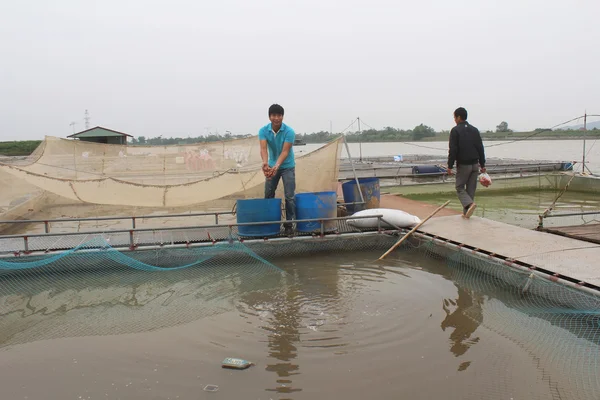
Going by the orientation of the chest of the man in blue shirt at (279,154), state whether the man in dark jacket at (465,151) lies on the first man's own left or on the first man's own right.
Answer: on the first man's own left

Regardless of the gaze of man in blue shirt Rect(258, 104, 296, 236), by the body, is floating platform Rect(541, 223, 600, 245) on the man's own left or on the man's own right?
on the man's own left

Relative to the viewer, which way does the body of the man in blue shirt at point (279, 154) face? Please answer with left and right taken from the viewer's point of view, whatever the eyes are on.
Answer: facing the viewer

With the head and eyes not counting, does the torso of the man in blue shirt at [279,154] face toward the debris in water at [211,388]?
yes

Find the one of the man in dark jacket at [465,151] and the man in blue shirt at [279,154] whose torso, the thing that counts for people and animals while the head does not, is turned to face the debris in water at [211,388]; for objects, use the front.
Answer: the man in blue shirt

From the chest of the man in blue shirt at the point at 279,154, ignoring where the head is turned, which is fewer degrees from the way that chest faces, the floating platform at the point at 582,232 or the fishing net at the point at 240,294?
the fishing net

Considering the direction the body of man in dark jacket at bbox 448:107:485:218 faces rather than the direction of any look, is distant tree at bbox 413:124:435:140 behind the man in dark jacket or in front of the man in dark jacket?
in front

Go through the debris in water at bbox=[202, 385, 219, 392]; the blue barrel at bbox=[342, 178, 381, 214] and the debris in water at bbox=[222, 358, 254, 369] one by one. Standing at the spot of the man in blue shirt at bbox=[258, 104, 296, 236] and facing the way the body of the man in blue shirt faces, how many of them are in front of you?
2

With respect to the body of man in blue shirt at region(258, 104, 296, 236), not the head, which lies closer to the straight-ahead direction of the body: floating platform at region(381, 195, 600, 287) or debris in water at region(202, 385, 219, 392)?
the debris in water

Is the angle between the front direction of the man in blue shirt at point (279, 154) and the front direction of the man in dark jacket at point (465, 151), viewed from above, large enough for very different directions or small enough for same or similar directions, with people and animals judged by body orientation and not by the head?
very different directions

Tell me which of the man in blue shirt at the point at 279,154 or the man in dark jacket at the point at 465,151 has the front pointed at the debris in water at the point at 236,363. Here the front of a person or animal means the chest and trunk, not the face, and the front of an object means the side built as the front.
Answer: the man in blue shirt
